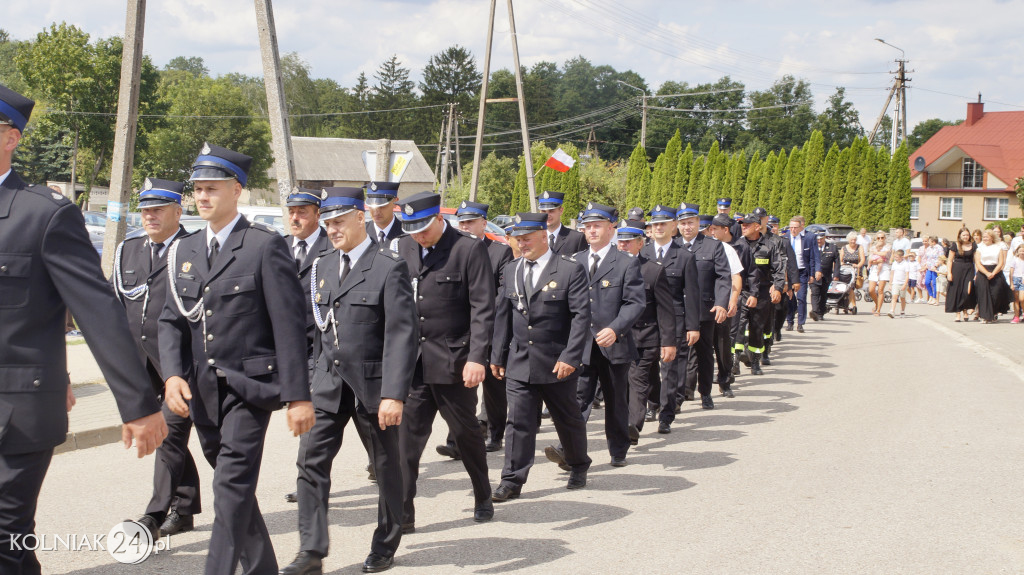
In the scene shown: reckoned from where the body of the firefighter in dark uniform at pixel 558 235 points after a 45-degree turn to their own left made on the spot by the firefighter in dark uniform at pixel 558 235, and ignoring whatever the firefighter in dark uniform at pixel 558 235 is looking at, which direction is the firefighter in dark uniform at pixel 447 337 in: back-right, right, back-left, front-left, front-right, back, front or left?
front

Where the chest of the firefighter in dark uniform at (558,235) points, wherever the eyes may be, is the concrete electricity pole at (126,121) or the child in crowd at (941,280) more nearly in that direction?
the concrete electricity pole

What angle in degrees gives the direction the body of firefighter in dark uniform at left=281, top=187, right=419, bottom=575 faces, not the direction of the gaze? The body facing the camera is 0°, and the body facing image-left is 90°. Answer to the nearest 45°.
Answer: approximately 45°

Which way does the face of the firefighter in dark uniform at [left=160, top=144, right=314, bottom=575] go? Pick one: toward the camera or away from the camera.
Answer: toward the camera

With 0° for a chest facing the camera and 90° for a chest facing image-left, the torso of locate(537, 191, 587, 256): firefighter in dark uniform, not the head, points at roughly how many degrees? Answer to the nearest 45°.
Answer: approximately 45°

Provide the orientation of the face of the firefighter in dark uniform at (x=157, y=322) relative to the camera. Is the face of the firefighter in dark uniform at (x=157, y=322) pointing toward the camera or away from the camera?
toward the camera

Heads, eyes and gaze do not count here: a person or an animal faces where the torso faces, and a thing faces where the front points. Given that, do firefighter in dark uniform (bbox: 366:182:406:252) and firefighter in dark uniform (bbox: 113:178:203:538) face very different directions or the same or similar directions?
same or similar directions

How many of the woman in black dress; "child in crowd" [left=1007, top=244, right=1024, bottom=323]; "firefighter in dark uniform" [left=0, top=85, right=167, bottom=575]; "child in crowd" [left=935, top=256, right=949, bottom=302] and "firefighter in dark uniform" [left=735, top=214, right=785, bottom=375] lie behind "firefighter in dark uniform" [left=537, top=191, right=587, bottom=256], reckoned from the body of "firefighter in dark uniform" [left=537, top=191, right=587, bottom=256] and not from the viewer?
4

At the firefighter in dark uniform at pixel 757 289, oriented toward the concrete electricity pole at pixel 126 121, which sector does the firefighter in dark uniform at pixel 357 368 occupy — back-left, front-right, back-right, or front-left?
front-left

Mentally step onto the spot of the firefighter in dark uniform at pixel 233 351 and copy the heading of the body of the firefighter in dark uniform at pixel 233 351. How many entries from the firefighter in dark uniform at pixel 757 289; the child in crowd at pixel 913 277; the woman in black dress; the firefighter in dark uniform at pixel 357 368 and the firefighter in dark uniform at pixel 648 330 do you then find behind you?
5

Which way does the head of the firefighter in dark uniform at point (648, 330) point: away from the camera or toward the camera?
toward the camera

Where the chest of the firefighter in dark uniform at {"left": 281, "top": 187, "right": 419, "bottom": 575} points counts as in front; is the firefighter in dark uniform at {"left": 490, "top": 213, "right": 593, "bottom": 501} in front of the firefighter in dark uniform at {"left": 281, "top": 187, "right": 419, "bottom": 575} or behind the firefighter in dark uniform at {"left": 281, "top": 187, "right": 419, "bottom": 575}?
behind

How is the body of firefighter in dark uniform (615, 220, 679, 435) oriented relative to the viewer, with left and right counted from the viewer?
facing the viewer and to the left of the viewer

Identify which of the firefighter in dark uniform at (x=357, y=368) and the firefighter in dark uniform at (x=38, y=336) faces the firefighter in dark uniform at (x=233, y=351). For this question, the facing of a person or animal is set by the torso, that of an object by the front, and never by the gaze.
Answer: the firefighter in dark uniform at (x=357, y=368)

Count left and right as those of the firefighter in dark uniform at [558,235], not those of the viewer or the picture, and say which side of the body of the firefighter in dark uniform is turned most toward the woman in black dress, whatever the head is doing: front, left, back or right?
back

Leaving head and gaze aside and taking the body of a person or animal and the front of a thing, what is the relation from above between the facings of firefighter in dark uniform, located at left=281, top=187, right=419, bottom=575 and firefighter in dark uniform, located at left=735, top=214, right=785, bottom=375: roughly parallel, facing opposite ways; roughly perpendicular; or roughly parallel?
roughly parallel

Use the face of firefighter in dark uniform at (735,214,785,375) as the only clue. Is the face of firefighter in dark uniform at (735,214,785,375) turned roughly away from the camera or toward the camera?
toward the camera

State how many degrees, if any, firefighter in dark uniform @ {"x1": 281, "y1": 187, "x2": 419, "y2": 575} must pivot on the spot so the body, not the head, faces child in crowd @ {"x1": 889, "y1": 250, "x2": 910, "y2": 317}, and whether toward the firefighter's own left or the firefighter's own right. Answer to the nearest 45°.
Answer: approximately 180°

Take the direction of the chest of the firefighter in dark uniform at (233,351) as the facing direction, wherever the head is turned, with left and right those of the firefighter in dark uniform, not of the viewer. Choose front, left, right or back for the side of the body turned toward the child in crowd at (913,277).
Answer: back
